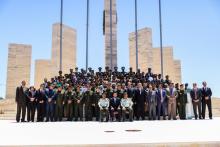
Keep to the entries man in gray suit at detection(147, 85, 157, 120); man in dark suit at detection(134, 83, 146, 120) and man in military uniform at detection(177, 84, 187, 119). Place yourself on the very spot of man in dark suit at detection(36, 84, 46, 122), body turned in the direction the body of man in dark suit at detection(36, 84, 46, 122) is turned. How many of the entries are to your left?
3

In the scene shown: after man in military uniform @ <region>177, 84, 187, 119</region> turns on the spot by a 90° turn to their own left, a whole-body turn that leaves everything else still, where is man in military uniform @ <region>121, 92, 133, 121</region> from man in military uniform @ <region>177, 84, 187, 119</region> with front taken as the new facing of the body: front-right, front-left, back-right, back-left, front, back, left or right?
back-right

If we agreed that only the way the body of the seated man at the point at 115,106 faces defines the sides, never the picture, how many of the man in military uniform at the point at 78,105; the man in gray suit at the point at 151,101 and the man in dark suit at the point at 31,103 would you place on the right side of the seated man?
2

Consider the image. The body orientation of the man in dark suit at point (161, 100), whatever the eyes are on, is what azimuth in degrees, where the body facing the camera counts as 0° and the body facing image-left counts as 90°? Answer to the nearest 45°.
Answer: approximately 0°

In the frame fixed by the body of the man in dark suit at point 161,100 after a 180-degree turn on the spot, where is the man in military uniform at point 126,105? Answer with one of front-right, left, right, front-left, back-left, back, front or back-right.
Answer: back-left

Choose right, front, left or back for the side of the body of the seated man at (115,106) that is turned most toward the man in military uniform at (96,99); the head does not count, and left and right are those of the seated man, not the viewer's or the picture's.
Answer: right

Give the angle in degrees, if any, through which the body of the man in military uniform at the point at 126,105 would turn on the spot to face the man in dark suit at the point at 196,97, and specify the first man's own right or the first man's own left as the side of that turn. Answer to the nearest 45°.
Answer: approximately 90° to the first man's own left

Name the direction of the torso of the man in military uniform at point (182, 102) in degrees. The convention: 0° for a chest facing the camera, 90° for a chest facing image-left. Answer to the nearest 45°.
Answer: approximately 0°

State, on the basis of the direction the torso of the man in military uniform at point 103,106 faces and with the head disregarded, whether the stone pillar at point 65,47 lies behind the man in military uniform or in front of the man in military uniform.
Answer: behind

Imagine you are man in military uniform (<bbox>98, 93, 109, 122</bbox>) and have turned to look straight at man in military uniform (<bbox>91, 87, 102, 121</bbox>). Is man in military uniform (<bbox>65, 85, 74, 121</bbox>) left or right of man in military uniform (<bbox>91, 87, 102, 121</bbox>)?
left

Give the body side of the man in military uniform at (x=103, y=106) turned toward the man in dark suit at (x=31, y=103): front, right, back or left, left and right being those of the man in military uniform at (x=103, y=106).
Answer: right
